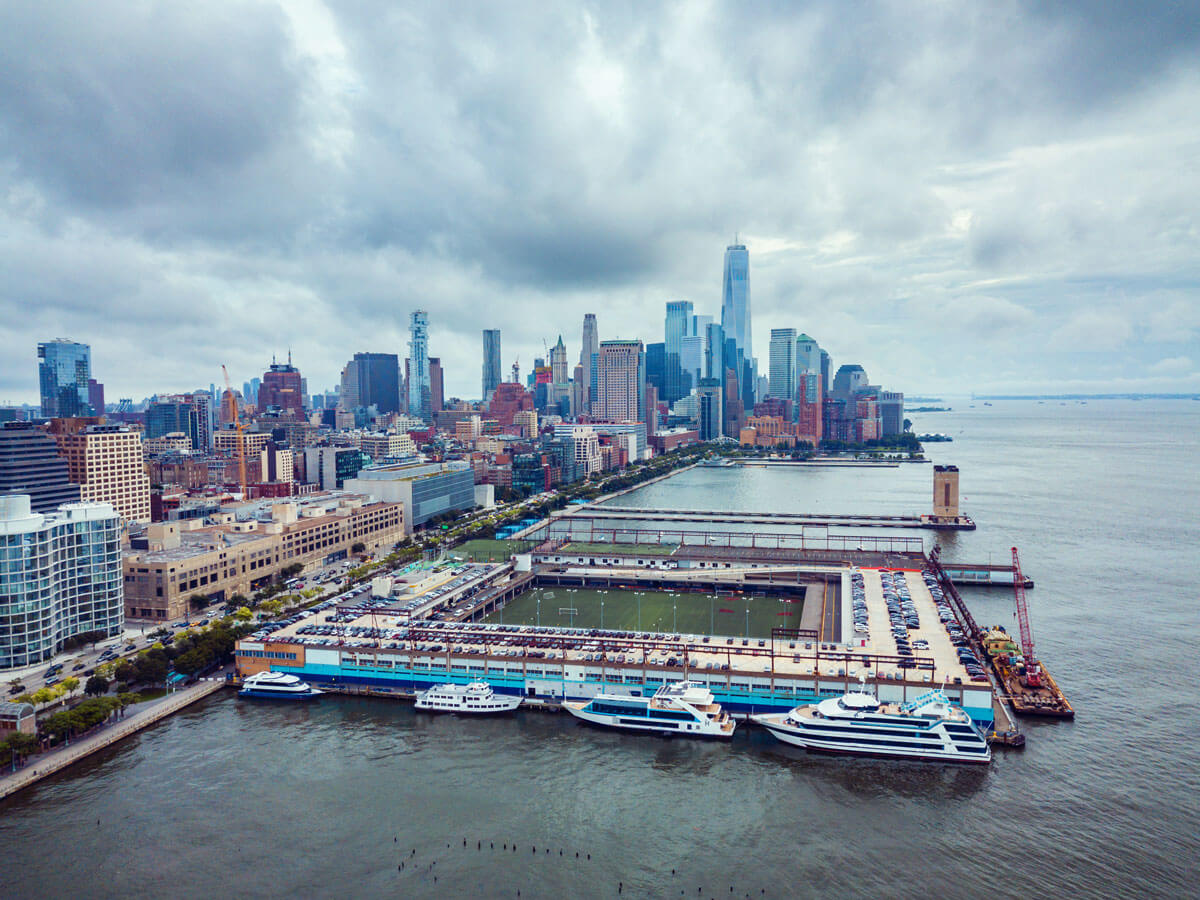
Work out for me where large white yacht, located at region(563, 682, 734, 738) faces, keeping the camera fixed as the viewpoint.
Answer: facing to the left of the viewer

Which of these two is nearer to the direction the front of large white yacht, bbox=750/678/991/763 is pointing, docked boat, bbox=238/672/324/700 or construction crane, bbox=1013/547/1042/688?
the docked boat

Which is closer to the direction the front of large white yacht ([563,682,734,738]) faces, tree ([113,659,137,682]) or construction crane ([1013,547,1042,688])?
the tree

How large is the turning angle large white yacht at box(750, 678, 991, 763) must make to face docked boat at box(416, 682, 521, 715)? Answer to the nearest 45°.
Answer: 0° — it already faces it

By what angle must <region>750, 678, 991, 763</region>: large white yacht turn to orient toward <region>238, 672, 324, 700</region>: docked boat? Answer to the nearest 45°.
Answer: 0° — it already faces it

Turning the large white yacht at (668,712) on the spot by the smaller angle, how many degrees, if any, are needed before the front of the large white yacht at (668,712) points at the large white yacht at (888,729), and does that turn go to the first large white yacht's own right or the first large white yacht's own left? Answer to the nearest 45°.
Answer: approximately 180°

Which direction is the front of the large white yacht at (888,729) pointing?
to the viewer's left

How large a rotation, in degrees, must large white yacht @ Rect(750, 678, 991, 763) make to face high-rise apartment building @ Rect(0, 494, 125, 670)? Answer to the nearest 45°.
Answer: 0° — it already faces it
